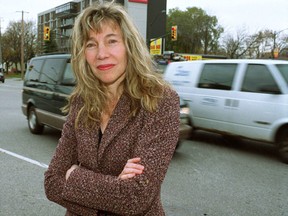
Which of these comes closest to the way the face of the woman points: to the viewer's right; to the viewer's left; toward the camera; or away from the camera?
toward the camera

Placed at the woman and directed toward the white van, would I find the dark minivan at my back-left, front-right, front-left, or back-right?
front-left

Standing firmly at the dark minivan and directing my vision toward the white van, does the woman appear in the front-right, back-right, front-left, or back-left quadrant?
front-right

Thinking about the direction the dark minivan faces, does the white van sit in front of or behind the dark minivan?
in front

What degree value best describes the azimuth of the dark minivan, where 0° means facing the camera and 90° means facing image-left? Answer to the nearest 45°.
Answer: approximately 315°

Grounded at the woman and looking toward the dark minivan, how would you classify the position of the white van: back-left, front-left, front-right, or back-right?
front-right
